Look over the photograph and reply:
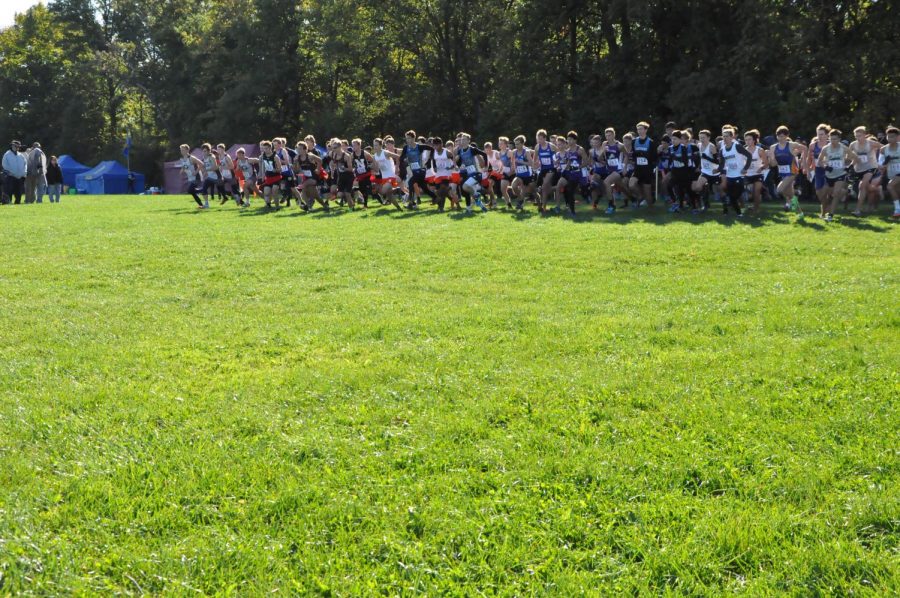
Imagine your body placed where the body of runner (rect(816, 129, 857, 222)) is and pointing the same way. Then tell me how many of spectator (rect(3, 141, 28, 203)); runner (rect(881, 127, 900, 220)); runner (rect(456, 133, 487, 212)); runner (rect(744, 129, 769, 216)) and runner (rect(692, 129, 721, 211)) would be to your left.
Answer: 1

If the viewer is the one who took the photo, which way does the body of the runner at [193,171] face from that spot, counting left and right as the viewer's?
facing the viewer and to the left of the viewer

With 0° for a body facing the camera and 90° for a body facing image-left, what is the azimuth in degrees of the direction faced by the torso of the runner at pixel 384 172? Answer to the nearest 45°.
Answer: approximately 45°

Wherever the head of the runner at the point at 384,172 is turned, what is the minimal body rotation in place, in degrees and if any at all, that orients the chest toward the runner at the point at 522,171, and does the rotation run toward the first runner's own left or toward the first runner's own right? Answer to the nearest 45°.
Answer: approximately 135° to the first runner's own left

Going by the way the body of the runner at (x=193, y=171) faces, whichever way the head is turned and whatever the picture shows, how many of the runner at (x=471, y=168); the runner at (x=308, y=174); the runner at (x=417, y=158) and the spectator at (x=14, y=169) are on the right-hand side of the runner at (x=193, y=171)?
1

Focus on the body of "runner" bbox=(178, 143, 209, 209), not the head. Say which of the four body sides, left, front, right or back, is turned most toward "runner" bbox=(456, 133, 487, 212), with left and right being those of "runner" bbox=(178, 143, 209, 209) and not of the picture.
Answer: left

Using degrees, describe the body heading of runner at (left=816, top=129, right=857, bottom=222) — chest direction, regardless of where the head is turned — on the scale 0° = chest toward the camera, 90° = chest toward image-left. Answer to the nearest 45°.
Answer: approximately 0°

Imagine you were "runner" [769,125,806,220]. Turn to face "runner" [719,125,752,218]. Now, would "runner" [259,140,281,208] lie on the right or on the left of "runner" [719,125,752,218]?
right

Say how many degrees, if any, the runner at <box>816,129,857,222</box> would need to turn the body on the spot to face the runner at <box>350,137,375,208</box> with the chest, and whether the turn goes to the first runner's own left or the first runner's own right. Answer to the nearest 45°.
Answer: approximately 90° to the first runner's own right

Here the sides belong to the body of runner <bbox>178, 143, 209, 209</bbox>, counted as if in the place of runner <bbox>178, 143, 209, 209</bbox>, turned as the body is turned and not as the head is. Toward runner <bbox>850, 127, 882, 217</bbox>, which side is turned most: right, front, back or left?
left

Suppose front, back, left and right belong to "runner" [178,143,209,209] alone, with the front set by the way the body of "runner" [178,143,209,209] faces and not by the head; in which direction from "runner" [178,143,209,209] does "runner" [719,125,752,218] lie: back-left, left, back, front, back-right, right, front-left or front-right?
left

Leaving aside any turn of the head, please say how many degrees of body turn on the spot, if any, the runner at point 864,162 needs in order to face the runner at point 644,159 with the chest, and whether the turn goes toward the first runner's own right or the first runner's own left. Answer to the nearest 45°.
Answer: approximately 45° to the first runner's own right

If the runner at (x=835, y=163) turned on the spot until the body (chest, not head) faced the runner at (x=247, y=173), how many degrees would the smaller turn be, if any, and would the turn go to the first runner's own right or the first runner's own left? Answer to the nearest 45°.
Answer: approximately 90° to the first runner's own right
